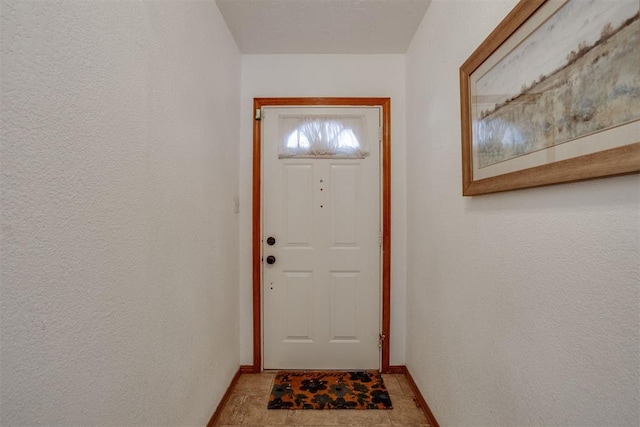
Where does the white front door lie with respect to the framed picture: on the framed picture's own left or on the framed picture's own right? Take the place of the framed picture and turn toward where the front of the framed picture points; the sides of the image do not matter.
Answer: on the framed picture's own right

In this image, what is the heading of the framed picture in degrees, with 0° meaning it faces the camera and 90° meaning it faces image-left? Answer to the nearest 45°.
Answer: approximately 45°
